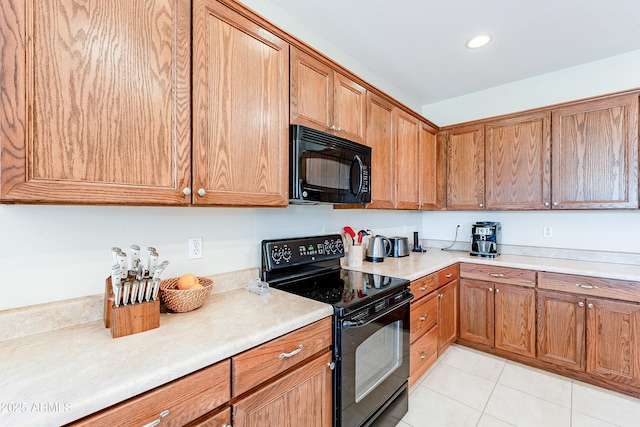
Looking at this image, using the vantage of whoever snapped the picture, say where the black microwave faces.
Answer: facing the viewer and to the right of the viewer

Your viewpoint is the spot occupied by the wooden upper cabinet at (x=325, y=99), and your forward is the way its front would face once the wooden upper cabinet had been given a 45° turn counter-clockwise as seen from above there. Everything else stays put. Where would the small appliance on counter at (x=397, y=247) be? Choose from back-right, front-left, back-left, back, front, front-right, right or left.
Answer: front-left

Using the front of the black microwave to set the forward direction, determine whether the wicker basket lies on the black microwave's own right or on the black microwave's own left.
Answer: on the black microwave's own right

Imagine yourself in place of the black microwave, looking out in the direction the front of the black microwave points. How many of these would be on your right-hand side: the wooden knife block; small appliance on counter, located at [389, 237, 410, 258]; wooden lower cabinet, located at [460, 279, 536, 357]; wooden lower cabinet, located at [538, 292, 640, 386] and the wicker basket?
2

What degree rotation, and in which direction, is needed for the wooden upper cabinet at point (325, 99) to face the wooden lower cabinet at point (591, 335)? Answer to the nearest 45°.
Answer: approximately 45° to its left

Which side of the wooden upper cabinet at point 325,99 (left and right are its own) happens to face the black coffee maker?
left

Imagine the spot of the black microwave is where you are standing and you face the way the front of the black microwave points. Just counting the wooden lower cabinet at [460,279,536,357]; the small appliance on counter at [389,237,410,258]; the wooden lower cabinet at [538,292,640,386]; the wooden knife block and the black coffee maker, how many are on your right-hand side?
1

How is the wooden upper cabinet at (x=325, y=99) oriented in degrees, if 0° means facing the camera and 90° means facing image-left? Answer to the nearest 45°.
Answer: approximately 315°
